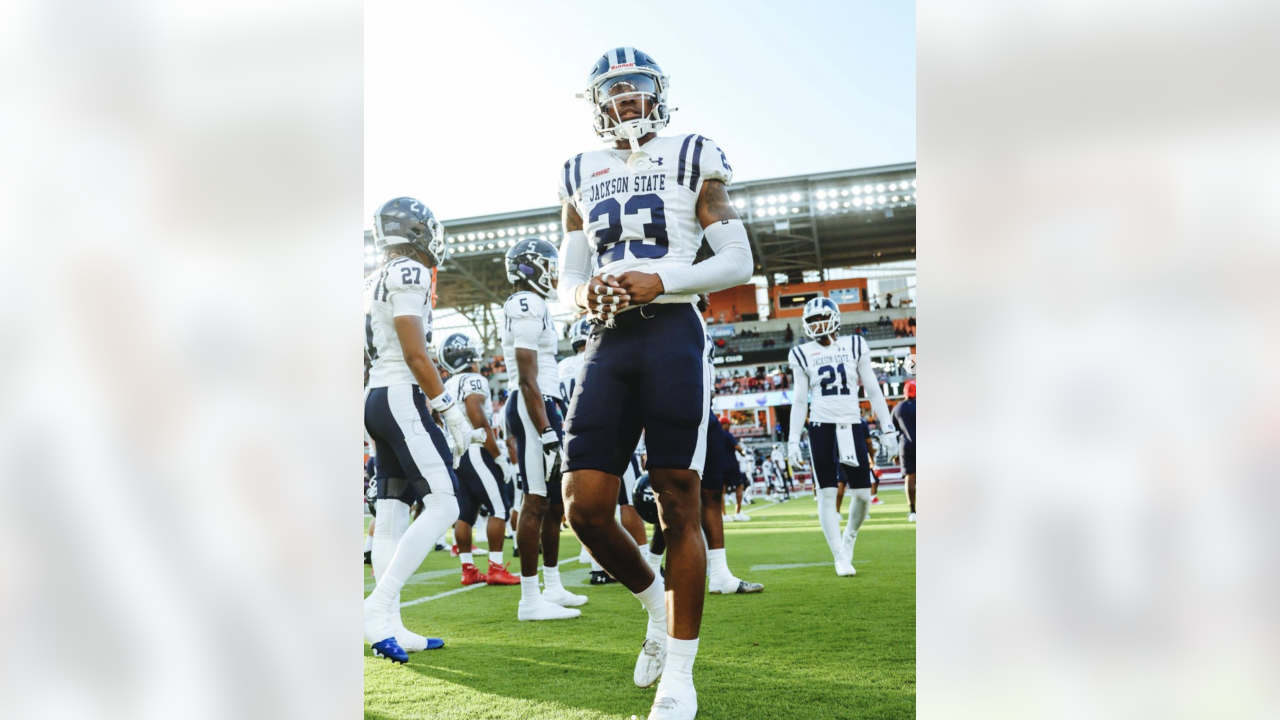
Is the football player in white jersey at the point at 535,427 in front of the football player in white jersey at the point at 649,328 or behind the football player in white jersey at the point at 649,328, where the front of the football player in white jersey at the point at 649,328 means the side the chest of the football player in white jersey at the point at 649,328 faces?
behind

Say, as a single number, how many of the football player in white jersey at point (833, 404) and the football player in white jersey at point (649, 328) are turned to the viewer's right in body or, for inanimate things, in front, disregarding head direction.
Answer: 0

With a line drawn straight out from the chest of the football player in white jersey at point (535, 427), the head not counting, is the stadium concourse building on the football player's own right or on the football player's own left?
on the football player's own left

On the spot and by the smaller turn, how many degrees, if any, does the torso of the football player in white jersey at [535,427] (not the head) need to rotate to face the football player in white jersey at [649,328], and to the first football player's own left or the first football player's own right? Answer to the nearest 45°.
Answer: approximately 90° to the first football player's own right

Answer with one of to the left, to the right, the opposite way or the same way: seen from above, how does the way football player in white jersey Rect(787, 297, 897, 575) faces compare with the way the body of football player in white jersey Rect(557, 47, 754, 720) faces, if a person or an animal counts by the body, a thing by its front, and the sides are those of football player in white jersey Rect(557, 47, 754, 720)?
the same way

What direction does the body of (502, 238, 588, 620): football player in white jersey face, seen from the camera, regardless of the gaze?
to the viewer's right

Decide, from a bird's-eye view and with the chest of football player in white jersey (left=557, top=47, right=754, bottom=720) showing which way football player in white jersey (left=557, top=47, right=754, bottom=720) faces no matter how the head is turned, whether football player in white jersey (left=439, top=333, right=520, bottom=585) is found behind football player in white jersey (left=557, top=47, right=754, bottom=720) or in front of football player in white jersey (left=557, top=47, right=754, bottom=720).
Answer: behind

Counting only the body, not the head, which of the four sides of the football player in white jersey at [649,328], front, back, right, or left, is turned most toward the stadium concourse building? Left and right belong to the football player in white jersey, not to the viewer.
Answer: back

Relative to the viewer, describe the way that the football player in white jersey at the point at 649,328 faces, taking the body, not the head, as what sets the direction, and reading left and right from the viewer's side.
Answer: facing the viewer

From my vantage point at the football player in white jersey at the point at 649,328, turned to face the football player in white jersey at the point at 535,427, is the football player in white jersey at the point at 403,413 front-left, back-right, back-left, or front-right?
front-left

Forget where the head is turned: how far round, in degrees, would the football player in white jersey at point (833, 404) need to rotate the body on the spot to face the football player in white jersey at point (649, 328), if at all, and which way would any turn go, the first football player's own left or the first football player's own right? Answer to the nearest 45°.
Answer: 0° — they already face them

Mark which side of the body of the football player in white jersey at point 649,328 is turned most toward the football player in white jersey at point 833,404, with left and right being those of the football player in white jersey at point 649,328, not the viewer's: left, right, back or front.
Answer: back

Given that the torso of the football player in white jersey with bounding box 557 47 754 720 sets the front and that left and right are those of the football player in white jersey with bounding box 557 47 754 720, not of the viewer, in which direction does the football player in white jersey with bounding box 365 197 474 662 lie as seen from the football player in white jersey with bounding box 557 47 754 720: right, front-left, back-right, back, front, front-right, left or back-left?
back-right

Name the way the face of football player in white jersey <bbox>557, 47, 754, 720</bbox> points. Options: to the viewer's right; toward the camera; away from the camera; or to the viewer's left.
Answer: toward the camera

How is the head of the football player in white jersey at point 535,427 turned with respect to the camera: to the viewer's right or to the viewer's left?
to the viewer's right

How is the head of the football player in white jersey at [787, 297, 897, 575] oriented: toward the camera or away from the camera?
toward the camera
